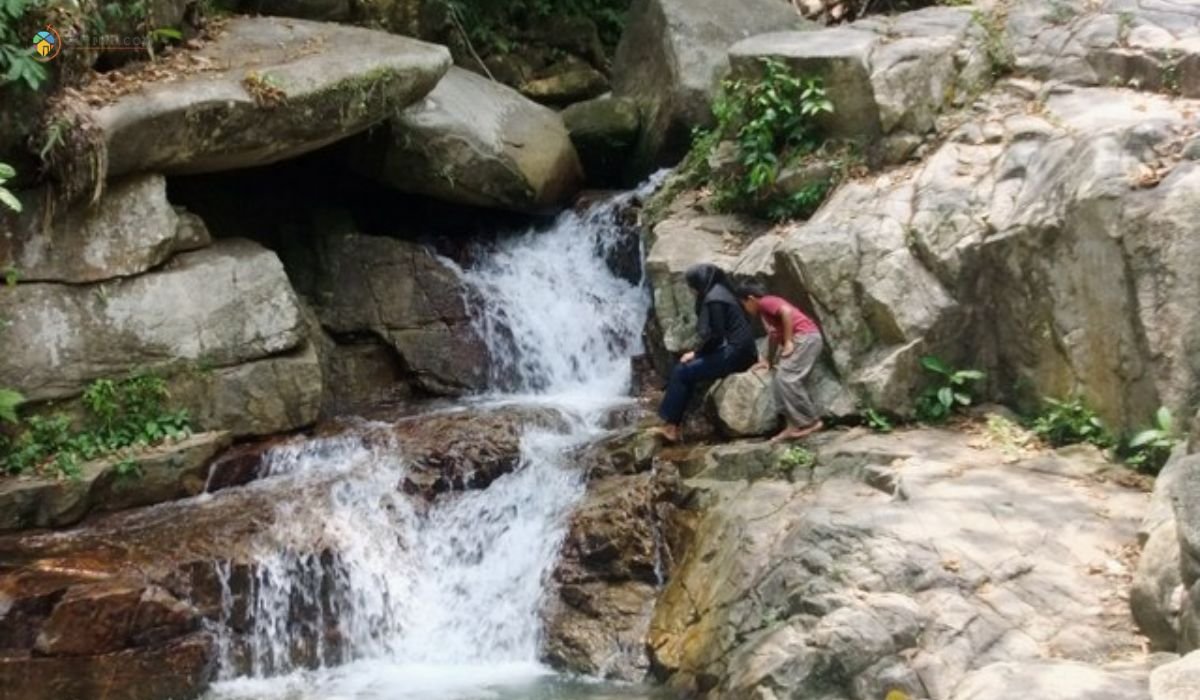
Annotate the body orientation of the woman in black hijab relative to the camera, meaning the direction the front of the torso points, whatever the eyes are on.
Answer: to the viewer's left

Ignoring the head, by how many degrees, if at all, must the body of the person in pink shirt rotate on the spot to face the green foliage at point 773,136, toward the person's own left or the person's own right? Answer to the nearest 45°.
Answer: approximately 90° to the person's own right

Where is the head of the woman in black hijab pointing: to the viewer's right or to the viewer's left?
to the viewer's left

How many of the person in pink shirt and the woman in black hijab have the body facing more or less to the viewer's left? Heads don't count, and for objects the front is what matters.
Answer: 2

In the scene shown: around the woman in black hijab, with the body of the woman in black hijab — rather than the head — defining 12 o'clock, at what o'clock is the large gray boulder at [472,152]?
The large gray boulder is roughly at 2 o'clock from the woman in black hijab.

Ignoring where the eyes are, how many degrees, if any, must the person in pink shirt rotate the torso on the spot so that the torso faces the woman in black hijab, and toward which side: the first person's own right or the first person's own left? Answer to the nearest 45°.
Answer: approximately 45° to the first person's own right

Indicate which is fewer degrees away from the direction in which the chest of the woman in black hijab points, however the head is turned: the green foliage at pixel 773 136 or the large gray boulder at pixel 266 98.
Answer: the large gray boulder

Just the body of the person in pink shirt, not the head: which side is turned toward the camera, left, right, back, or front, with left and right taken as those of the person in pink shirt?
left

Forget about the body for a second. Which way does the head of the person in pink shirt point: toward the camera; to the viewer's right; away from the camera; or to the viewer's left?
to the viewer's left

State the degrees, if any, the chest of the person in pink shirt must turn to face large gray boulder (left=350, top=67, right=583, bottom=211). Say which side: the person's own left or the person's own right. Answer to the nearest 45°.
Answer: approximately 45° to the person's own right

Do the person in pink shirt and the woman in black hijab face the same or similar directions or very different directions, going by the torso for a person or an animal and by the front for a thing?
same or similar directions

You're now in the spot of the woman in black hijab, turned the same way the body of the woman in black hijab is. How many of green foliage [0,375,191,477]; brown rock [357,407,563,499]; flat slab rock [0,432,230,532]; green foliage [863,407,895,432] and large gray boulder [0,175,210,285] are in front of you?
4

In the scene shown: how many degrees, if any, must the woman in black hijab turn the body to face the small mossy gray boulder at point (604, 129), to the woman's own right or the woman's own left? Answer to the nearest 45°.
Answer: approximately 90° to the woman's own right

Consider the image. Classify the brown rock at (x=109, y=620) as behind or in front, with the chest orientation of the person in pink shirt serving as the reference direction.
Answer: in front
